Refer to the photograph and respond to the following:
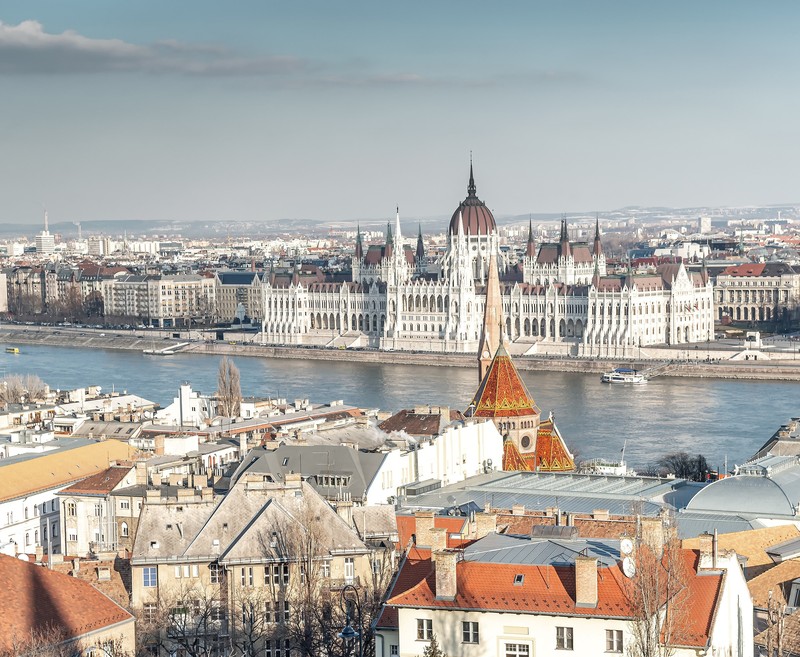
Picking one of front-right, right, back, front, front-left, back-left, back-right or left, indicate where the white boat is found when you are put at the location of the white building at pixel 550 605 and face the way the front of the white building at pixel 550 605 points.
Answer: back

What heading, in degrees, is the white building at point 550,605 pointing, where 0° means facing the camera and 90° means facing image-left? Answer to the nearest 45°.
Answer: approximately 0°

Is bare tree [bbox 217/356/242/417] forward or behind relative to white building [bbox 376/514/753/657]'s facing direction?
behind
